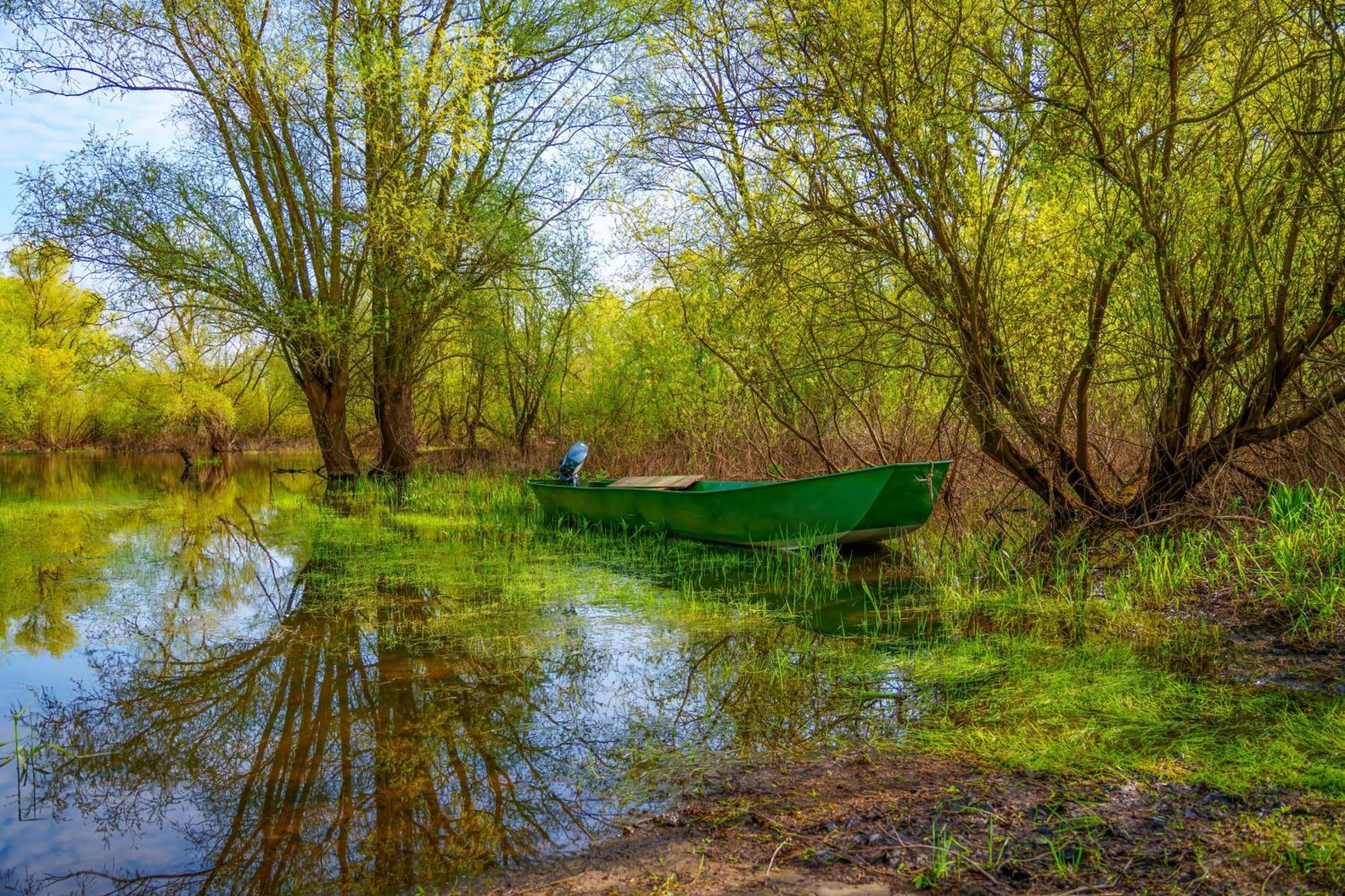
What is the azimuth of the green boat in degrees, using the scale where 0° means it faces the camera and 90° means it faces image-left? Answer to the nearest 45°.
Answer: approximately 315°

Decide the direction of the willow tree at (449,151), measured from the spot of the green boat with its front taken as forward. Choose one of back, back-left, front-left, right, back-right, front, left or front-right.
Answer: back

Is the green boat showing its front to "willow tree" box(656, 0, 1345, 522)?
yes
